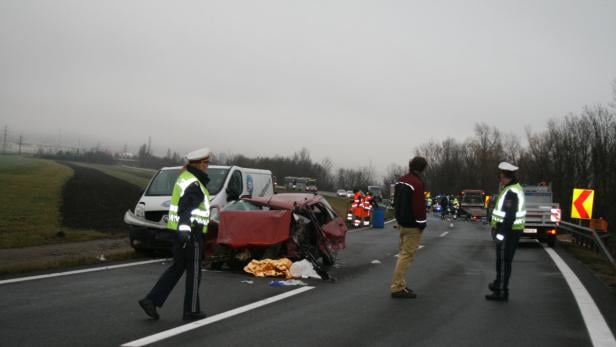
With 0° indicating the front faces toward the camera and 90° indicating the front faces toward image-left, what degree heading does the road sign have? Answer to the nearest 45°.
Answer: approximately 0°

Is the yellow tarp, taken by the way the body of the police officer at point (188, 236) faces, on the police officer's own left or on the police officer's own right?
on the police officer's own left

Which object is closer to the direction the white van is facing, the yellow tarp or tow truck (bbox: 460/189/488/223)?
the yellow tarp

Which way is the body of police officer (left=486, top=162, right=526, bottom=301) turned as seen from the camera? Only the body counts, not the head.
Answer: to the viewer's left

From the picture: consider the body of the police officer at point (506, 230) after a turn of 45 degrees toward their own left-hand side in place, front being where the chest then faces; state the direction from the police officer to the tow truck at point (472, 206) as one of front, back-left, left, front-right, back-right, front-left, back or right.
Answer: back-right
